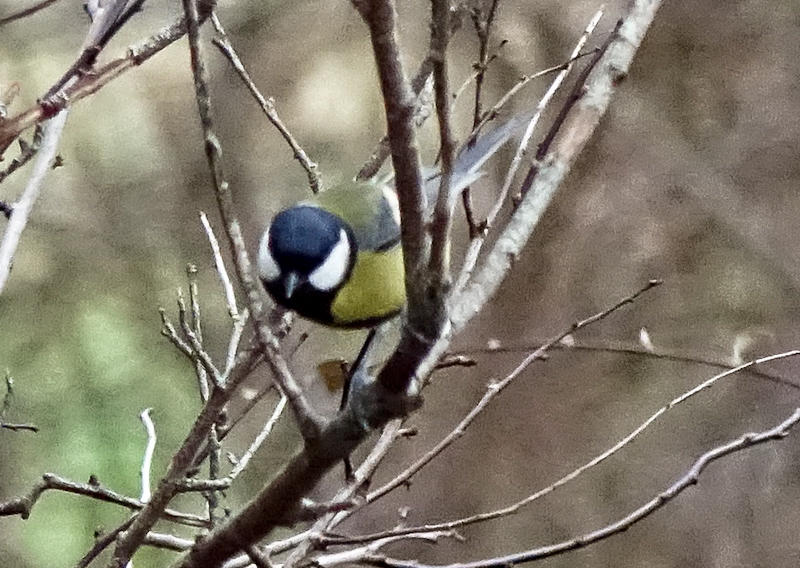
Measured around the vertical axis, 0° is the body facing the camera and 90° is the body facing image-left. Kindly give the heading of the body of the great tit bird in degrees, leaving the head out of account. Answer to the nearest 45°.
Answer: approximately 45°
